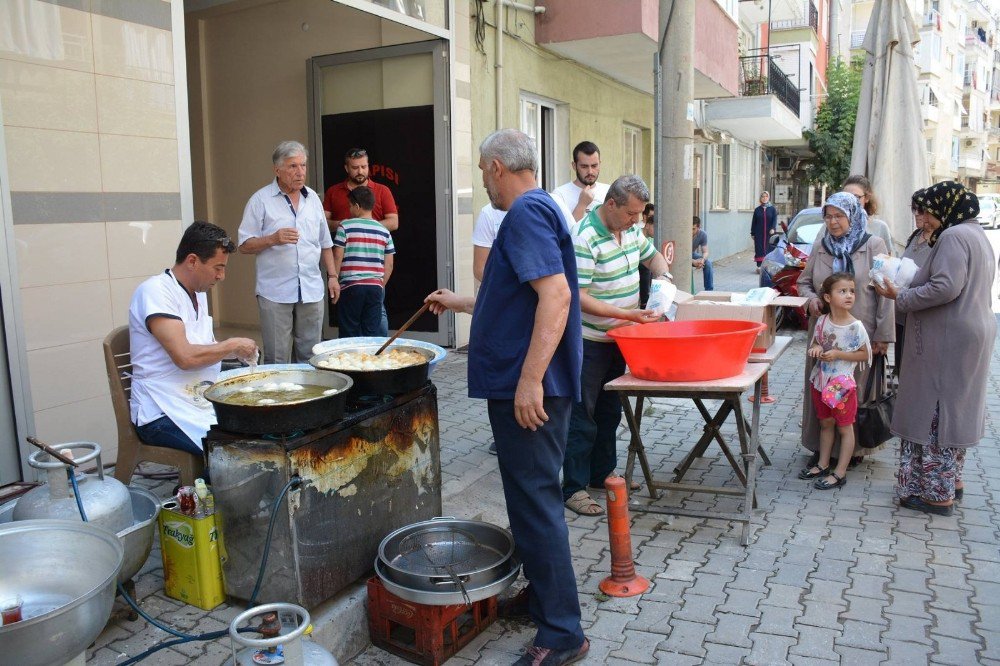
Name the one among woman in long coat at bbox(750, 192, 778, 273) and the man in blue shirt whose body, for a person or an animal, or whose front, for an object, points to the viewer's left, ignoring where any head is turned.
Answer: the man in blue shirt

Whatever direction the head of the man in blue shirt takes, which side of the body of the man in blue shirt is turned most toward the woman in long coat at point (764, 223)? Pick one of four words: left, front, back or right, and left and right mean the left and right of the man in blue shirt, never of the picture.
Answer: right

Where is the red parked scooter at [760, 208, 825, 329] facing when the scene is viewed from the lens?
facing the viewer and to the left of the viewer

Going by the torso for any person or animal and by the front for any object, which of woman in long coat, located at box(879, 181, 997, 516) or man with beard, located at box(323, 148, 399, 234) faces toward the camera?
the man with beard

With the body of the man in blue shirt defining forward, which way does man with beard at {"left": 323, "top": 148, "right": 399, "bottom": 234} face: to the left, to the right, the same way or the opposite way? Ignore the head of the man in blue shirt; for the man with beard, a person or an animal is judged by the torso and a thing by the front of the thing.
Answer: to the left

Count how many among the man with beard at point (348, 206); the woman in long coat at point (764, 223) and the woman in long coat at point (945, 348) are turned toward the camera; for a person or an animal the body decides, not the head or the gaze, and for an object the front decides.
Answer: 2

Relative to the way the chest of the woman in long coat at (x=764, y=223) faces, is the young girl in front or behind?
in front

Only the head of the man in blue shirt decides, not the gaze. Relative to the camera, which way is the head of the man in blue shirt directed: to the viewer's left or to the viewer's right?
to the viewer's left

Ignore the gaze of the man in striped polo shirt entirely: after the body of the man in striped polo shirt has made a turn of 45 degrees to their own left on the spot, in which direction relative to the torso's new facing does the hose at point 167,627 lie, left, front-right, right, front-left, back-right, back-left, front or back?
back-right

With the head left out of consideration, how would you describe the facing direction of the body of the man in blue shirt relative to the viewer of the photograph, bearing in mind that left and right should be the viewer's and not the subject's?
facing to the left of the viewer

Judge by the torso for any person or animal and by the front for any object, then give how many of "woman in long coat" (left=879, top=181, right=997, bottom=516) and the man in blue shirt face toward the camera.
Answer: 0

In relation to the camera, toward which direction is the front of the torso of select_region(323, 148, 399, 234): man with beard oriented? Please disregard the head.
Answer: toward the camera

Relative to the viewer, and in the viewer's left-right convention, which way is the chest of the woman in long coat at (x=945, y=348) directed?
facing to the left of the viewer

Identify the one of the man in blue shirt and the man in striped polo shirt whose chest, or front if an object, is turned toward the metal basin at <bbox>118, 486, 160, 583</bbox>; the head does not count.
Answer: the man in blue shirt

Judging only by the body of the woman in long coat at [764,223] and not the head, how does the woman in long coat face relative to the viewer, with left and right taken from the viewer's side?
facing the viewer

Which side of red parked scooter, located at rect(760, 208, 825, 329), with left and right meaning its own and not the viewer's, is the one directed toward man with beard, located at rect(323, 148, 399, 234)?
front
